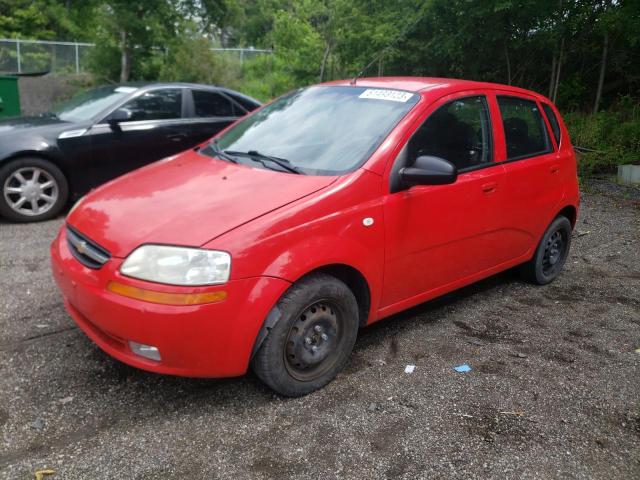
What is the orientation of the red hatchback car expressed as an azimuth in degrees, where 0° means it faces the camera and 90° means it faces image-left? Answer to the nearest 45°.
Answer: approximately 45°

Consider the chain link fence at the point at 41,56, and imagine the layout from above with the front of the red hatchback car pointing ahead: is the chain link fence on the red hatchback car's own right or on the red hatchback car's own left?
on the red hatchback car's own right

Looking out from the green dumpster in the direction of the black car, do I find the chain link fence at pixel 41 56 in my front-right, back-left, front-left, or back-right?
back-left

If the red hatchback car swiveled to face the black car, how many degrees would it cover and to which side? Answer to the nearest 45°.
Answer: approximately 90° to its right

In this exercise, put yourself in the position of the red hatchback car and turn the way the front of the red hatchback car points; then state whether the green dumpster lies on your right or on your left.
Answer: on your right
